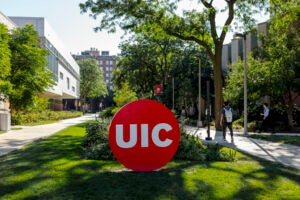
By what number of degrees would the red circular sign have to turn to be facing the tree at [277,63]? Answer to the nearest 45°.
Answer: approximately 135° to its left

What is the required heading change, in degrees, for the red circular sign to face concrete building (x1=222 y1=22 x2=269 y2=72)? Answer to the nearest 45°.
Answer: approximately 180°

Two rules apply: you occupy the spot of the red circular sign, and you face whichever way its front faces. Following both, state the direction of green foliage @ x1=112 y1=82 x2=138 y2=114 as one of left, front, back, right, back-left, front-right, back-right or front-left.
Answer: back

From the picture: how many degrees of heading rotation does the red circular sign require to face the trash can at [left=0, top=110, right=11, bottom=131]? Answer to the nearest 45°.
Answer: approximately 135° to its right

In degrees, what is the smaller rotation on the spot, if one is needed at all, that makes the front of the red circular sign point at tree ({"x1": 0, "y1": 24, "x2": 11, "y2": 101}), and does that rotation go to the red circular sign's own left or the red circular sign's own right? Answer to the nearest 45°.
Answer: approximately 135° to the red circular sign's own right

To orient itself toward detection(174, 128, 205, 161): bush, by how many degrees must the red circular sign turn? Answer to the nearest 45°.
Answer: approximately 135° to its left

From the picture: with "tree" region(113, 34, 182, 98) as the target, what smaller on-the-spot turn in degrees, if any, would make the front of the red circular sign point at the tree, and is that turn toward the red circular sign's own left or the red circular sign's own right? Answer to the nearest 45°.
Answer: approximately 180°

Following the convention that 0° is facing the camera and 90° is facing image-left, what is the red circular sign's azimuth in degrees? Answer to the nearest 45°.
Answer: approximately 0°

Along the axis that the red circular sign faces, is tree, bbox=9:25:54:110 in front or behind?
behind
